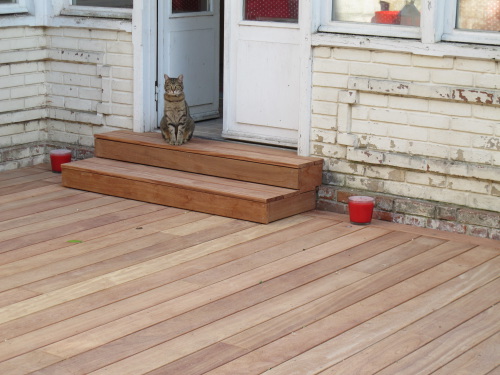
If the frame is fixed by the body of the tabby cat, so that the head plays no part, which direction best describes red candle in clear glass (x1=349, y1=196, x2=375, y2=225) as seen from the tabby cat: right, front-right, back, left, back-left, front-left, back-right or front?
front-left

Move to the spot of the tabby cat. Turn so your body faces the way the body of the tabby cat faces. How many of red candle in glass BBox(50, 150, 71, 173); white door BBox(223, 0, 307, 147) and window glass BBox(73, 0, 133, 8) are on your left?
1

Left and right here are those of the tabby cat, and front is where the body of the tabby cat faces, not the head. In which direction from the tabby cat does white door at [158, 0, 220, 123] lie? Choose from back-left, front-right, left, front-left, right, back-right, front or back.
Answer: back

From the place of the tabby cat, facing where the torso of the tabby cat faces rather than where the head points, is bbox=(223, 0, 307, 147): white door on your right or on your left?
on your left

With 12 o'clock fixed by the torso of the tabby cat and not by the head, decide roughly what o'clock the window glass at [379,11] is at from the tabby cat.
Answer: The window glass is roughly at 10 o'clock from the tabby cat.

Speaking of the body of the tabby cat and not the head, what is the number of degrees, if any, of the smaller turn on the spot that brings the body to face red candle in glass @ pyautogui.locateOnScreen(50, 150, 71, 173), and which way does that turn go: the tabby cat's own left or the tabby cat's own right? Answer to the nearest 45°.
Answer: approximately 135° to the tabby cat's own right

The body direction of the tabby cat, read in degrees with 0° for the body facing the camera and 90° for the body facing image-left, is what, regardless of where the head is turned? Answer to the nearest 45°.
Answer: approximately 0°
